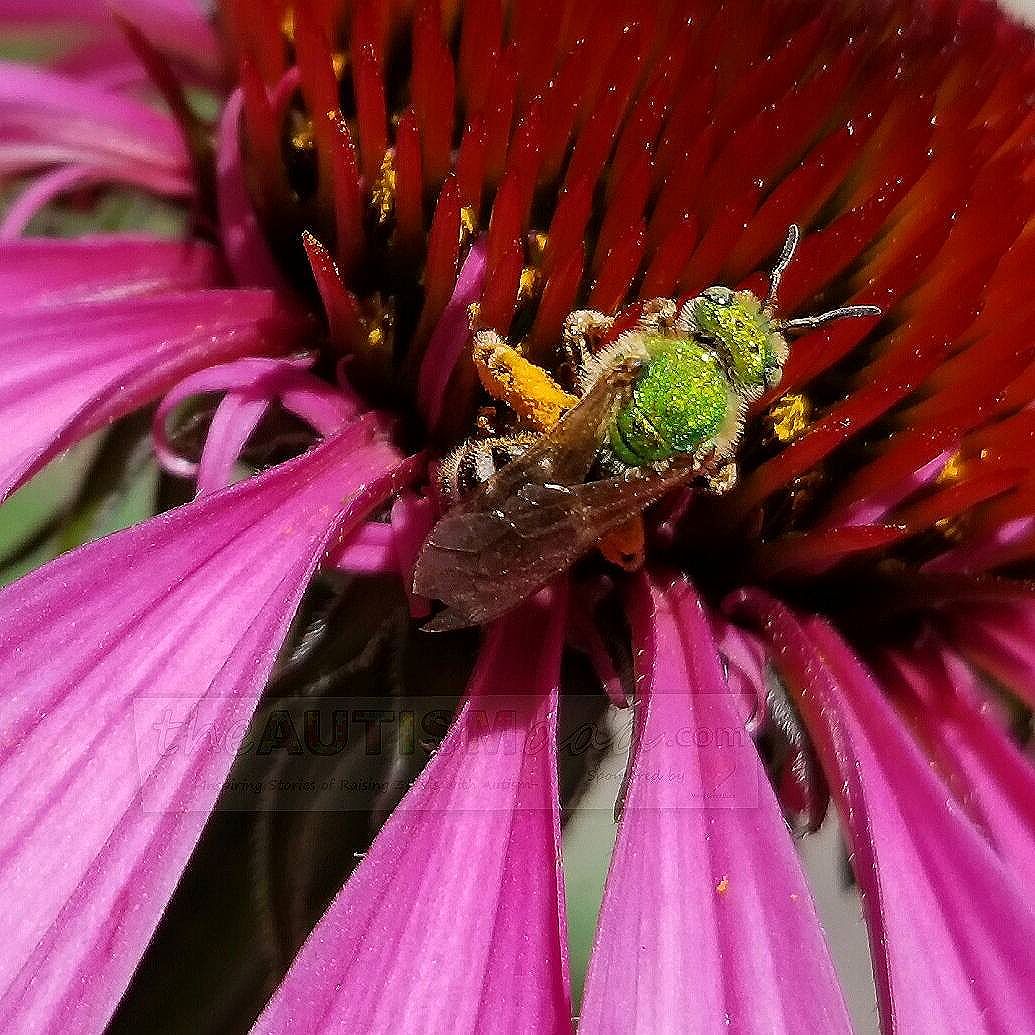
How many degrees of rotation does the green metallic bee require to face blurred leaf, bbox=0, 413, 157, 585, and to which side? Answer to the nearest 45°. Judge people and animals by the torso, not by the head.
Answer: approximately 135° to its left

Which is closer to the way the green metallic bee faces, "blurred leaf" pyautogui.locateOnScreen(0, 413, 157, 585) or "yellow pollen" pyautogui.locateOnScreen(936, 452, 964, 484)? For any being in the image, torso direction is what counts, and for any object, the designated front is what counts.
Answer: the yellow pollen

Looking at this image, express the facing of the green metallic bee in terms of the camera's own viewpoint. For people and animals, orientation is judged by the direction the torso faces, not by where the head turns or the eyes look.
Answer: facing away from the viewer and to the right of the viewer

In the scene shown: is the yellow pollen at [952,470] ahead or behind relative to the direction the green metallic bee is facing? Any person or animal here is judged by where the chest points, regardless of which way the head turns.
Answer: ahead
